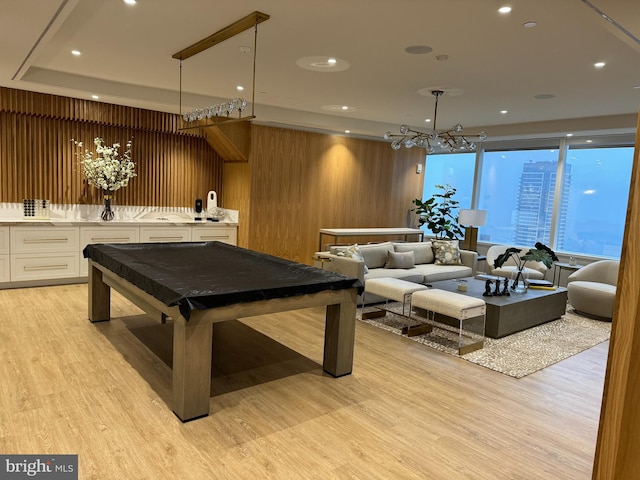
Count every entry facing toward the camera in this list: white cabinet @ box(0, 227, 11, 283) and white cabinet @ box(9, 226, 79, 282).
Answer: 2

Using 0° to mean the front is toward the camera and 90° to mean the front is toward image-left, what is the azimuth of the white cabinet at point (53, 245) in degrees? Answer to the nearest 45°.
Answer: approximately 0°

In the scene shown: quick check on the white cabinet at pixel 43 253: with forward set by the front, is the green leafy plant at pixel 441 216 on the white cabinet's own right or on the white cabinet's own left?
on the white cabinet's own left

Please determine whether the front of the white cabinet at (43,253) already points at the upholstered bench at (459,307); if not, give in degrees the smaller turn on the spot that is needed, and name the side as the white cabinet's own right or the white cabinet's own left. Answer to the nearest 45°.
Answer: approximately 45° to the white cabinet's own left

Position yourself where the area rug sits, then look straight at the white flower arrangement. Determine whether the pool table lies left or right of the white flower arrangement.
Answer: left
